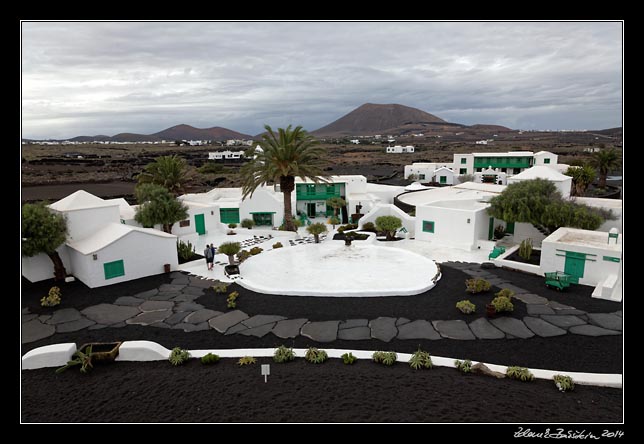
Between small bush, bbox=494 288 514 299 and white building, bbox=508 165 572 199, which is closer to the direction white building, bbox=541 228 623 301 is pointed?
the small bush

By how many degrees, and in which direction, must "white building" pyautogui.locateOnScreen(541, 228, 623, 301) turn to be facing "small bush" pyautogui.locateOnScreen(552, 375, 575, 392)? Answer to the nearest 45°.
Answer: approximately 45° to its left

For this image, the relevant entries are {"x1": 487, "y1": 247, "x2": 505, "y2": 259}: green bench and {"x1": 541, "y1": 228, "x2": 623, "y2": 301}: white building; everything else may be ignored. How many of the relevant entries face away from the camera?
0
